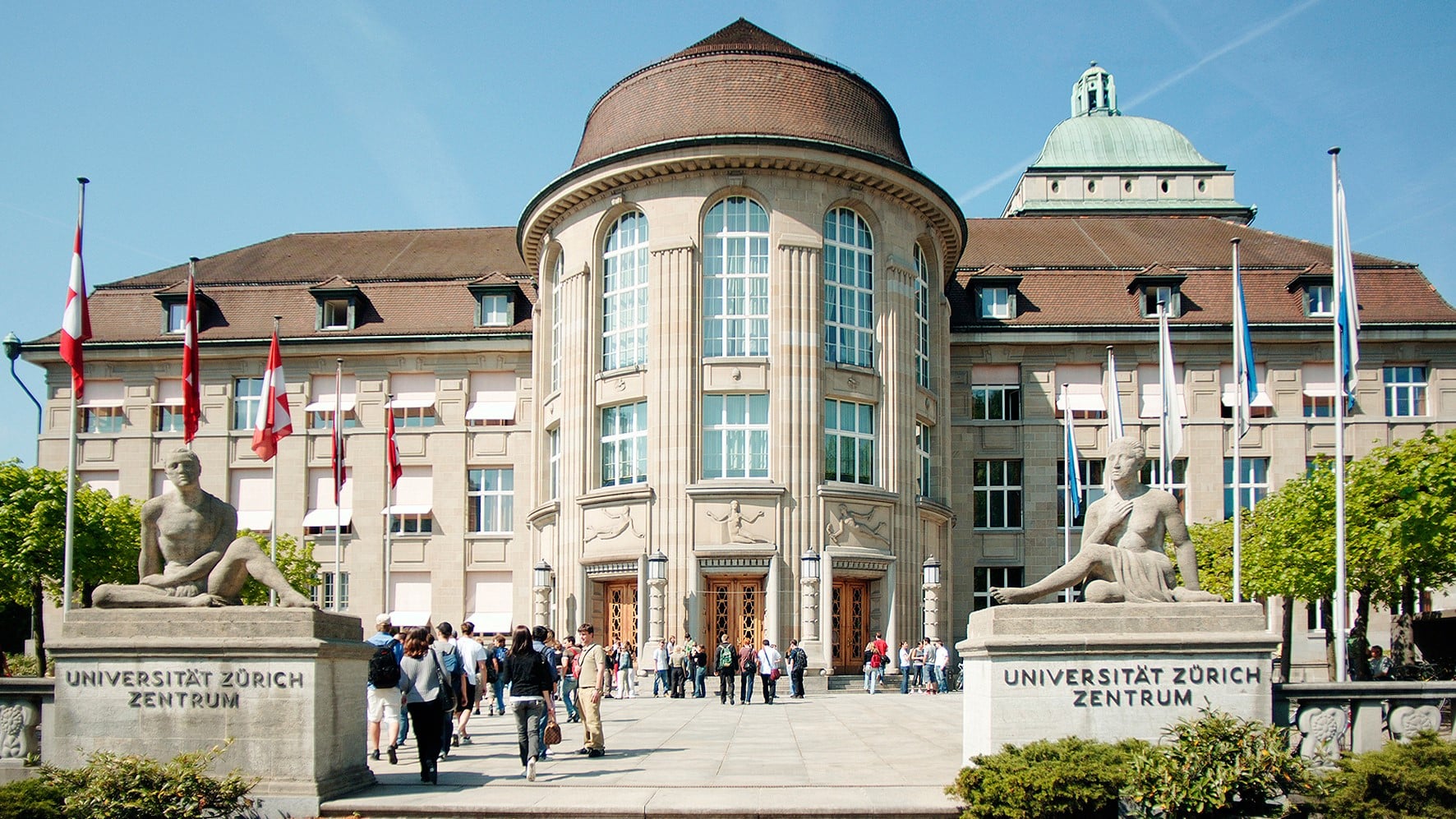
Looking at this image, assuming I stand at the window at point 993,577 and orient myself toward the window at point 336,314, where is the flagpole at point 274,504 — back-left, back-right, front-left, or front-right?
front-left

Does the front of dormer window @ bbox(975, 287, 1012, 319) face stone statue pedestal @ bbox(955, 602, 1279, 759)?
yes

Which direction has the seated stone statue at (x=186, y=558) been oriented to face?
toward the camera

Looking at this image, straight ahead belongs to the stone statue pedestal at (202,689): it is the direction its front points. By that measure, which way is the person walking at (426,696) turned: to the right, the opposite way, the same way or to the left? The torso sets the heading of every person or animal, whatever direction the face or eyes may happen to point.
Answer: the opposite way

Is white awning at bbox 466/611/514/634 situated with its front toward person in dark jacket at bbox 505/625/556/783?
yes

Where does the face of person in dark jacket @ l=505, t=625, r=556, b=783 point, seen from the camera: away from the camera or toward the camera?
away from the camera

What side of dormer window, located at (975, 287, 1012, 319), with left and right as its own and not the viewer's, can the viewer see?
front

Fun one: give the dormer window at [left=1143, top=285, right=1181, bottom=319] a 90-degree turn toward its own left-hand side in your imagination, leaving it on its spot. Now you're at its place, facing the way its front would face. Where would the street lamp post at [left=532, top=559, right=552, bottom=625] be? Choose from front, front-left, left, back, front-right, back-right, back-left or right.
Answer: back-right

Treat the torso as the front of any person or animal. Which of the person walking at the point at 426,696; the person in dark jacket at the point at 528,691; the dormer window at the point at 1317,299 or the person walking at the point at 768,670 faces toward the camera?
the dormer window

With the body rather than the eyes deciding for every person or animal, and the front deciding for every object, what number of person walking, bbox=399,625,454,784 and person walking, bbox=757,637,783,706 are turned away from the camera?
2

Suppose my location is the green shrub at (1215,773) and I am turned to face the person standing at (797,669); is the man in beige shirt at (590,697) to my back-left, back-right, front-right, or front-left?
front-left

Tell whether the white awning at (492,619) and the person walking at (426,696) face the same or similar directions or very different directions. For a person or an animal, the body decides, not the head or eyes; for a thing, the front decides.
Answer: very different directions

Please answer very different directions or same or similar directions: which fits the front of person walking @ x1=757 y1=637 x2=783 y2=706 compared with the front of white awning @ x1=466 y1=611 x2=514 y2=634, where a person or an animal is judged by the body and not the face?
very different directions

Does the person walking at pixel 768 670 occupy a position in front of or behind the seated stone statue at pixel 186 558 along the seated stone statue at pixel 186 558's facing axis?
behind

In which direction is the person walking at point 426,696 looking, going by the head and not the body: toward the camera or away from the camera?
away from the camera

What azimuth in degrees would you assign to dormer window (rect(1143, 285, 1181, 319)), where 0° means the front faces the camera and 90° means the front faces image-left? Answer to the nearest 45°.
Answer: approximately 0°

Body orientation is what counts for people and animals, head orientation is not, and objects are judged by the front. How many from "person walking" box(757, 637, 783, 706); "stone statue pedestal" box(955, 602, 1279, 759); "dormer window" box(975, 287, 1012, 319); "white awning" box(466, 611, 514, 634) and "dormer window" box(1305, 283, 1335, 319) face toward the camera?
4

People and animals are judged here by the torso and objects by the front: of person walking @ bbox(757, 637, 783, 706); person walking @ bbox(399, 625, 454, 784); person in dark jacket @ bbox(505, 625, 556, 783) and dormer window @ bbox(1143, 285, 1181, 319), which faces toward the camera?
the dormer window

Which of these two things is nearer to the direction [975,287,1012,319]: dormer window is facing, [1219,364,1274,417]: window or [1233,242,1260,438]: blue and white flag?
the blue and white flag
